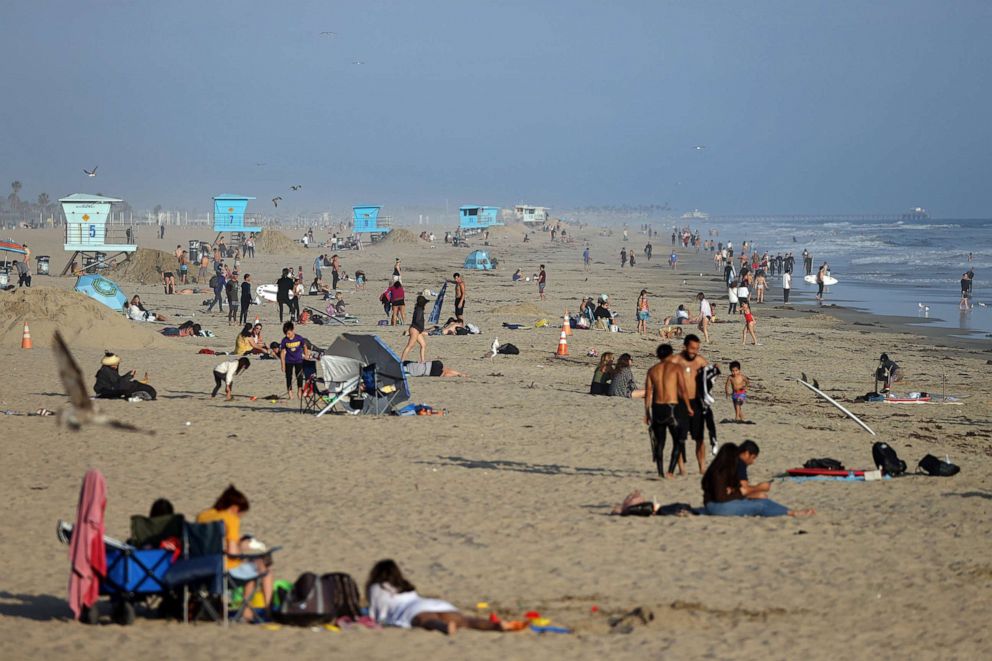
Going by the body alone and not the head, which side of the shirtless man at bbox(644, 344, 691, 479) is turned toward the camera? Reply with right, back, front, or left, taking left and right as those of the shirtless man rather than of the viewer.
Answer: back

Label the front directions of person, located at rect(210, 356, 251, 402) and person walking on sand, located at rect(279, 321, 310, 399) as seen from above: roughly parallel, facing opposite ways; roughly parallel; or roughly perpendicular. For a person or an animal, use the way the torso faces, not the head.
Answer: roughly perpendicular

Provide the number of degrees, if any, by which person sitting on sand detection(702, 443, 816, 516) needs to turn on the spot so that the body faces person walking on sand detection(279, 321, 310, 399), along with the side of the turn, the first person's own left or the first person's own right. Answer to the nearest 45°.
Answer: approximately 135° to the first person's own left

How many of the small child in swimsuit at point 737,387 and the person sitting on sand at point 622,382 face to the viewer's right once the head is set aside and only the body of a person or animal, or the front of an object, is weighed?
1

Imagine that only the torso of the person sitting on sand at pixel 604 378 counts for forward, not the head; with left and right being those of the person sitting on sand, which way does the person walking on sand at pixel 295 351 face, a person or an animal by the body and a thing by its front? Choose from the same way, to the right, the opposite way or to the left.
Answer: to the right

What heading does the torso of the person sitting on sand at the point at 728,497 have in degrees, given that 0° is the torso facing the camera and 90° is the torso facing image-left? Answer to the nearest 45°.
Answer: approximately 270°

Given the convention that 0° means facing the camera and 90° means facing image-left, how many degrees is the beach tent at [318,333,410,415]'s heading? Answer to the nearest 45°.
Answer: approximately 45°

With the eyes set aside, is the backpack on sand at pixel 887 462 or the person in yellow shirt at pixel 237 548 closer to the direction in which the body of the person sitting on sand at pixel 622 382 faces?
the backpack on sand
